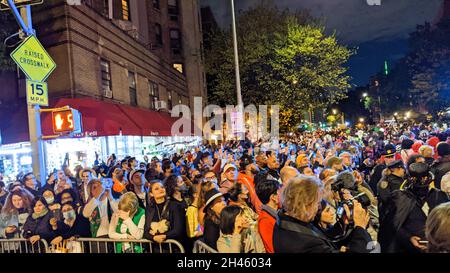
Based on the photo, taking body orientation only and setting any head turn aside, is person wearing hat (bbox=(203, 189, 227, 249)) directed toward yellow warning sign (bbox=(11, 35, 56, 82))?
no

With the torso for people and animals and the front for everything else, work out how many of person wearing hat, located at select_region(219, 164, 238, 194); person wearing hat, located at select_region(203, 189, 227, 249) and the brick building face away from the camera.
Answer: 0

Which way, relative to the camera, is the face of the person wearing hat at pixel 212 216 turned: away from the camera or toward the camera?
toward the camera

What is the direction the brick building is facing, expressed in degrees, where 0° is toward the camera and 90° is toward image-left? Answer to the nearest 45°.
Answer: approximately 315°

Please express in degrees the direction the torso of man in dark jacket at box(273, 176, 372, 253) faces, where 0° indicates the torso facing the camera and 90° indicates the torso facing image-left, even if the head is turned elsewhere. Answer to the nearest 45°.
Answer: approximately 225°

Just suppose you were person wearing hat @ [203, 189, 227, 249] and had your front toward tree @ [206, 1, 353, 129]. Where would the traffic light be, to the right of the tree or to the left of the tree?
left
